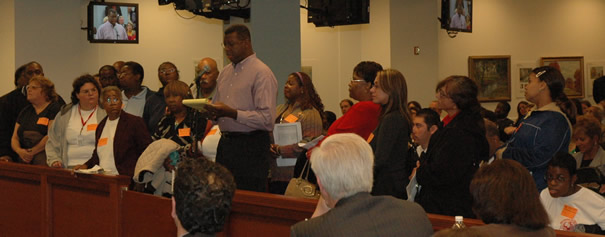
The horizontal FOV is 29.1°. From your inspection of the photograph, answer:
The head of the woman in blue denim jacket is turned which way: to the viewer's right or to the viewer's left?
to the viewer's left

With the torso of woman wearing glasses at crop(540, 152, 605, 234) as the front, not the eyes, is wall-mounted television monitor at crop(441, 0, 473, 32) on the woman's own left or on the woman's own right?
on the woman's own right

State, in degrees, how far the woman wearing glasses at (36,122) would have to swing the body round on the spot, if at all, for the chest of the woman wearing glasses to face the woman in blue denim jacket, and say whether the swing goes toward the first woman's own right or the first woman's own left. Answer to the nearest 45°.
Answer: approximately 90° to the first woman's own left

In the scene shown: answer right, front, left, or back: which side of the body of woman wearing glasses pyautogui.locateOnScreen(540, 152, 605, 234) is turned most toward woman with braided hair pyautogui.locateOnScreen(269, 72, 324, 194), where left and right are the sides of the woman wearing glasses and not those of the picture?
right

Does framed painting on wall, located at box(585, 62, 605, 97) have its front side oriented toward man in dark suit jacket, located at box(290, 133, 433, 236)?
yes

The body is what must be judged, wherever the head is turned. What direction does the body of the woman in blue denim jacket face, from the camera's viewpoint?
to the viewer's left

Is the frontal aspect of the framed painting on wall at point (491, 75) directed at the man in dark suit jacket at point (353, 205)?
yes

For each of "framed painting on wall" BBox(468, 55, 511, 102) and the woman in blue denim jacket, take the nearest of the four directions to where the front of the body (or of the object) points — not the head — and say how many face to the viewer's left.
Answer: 1

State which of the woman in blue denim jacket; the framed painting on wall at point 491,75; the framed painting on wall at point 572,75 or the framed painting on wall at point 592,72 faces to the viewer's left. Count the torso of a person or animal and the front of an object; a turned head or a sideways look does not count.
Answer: the woman in blue denim jacket
